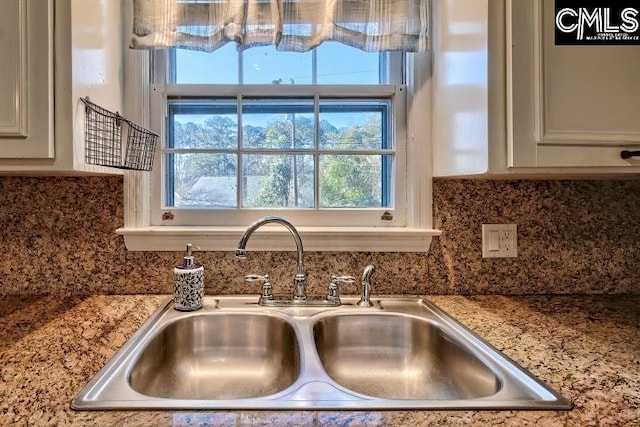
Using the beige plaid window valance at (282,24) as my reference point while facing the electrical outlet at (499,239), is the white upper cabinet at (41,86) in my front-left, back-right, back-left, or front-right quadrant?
back-right

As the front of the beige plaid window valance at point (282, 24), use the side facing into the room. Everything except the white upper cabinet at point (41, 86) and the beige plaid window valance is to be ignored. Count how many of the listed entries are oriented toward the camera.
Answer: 2

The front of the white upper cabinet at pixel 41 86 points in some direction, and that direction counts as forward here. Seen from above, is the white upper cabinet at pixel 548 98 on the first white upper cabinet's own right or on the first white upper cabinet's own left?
on the first white upper cabinet's own left

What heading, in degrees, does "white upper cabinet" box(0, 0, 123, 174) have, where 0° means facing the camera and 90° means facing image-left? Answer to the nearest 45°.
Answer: approximately 0°
